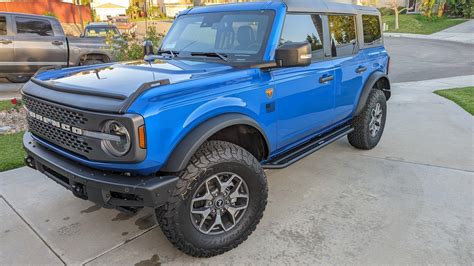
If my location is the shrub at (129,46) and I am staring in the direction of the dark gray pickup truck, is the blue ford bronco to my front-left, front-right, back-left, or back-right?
back-left

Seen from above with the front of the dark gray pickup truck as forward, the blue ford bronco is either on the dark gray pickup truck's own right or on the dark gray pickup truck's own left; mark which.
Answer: on the dark gray pickup truck's own left

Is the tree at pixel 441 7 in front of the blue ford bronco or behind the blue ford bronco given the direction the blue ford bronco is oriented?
behind

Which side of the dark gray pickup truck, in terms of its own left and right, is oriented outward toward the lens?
left

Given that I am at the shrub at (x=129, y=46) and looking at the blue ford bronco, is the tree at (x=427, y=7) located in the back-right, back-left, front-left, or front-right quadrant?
back-left

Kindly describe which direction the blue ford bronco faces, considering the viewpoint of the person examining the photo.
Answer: facing the viewer and to the left of the viewer

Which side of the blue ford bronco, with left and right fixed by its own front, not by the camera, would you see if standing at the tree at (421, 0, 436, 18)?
back
